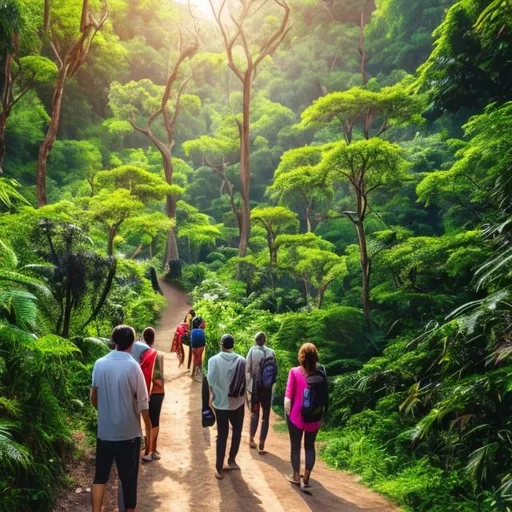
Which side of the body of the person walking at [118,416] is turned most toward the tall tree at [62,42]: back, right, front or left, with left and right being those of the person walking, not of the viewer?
front

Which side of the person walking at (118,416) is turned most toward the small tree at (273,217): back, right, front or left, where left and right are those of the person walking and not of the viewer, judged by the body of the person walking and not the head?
front

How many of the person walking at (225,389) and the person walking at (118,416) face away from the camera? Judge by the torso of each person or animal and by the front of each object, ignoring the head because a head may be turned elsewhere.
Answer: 2

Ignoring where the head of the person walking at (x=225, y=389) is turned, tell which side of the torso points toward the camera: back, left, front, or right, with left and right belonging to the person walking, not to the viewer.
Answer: back

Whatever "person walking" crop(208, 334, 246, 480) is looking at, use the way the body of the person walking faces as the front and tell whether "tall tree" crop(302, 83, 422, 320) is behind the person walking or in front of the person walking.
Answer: in front

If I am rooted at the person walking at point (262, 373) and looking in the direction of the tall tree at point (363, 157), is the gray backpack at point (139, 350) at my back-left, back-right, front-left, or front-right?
back-left

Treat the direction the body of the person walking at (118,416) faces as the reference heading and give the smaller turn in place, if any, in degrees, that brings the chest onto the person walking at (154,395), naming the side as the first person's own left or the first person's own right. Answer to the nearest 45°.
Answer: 0° — they already face them

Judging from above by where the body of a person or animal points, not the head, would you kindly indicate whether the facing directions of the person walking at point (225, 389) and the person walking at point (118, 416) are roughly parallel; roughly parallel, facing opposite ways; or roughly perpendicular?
roughly parallel

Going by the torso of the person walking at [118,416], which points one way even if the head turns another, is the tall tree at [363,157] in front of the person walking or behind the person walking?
in front

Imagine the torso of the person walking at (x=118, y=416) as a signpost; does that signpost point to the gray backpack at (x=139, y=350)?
yes

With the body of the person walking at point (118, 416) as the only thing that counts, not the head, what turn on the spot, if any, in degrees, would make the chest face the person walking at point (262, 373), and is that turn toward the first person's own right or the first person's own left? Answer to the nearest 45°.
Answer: approximately 45° to the first person's own right

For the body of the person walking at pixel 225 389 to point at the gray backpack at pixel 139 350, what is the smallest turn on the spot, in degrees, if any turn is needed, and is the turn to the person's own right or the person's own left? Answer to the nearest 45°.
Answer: approximately 90° to the person's own left

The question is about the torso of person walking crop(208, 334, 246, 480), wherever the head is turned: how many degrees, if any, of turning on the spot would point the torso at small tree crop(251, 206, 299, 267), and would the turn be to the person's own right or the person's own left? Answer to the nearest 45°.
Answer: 0° — they already face it

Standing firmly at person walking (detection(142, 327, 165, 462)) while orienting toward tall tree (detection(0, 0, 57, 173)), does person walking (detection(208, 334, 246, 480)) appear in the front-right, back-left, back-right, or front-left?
back-right

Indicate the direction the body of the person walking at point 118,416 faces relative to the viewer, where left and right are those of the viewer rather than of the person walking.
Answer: facing away from the viewer
